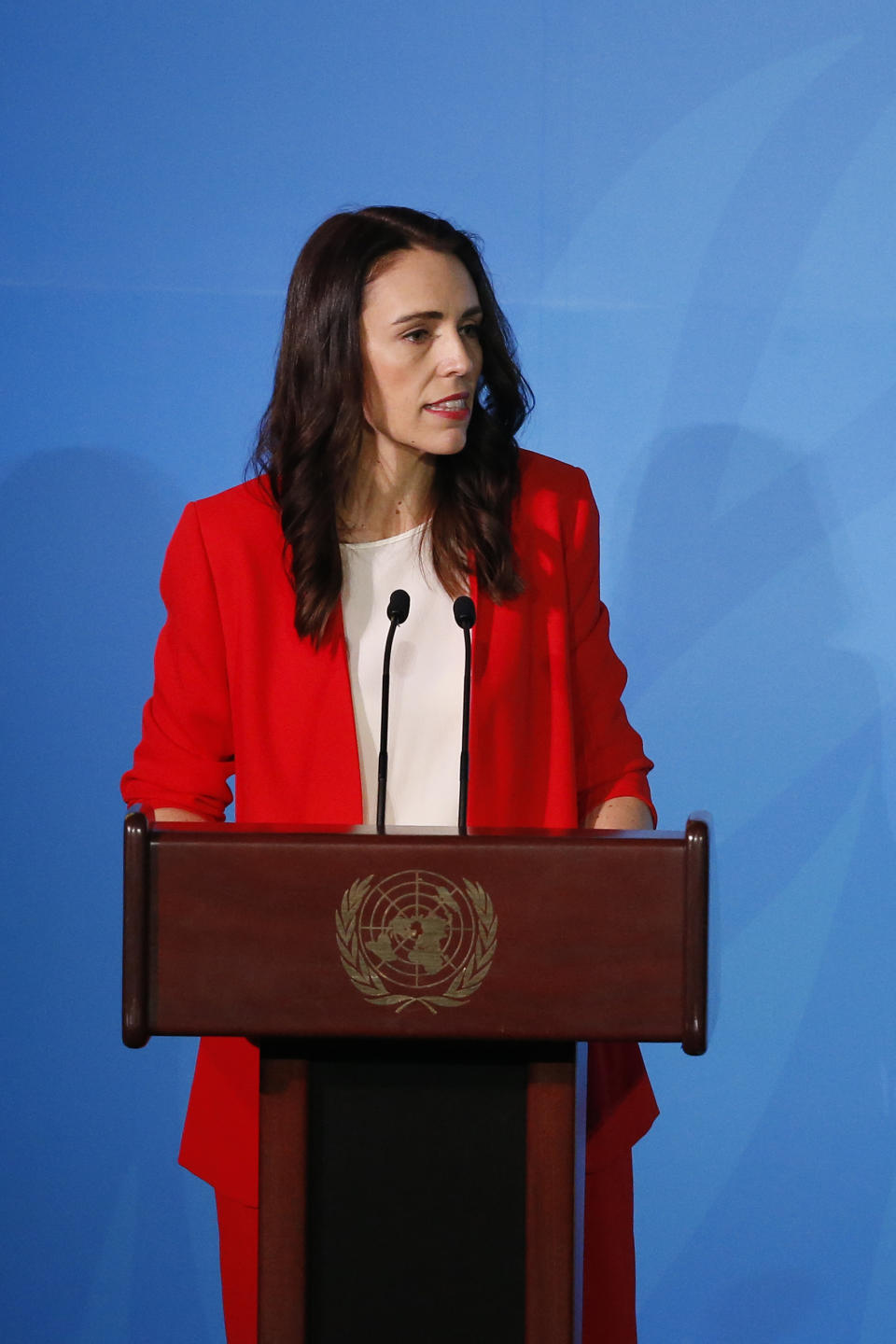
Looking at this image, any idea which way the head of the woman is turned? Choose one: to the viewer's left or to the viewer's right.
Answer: to the viewer's right

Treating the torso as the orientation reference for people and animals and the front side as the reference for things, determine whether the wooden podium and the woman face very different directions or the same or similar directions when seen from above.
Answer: same or similar directions

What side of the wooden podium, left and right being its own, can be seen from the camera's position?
front

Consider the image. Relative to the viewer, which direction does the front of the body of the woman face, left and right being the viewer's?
facing the viewer

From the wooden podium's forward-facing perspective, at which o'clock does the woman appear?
The woman is roughly at 6 o'clock from the wooden podium.

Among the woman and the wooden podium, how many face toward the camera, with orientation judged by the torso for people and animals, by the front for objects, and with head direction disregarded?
2

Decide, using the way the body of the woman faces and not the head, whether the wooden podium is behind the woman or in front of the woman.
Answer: in front
